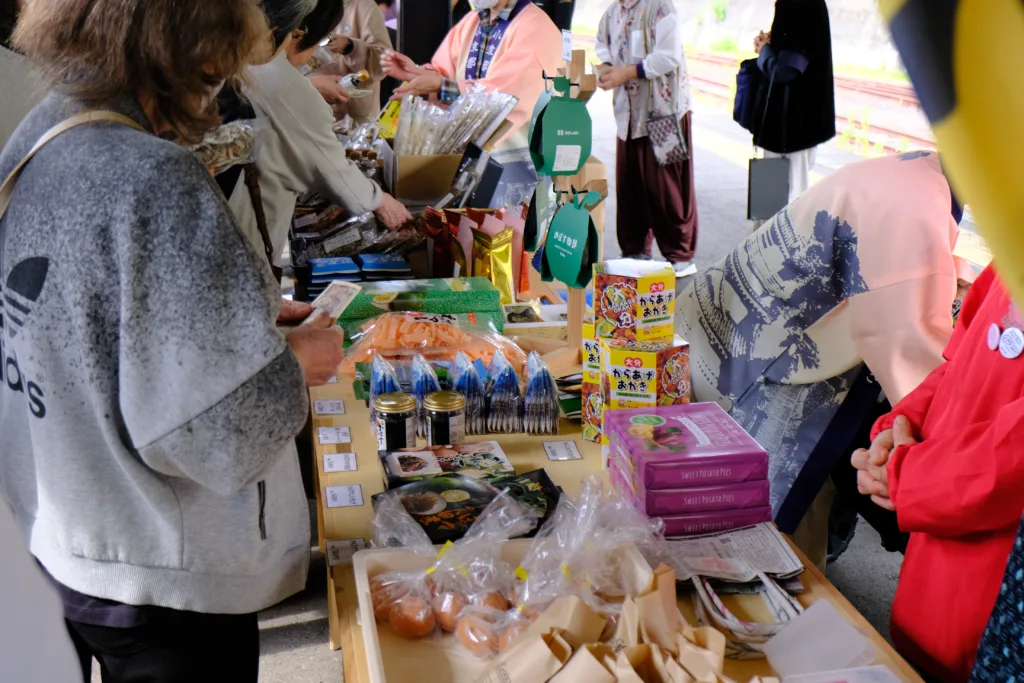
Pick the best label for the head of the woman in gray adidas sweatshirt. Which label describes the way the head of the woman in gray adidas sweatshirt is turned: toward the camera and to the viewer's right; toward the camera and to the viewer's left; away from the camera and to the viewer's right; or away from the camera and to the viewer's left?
away from the camera and to the viewer's right

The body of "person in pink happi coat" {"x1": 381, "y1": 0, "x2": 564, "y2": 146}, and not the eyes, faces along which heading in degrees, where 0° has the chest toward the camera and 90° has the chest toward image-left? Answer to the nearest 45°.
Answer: approximately 45°

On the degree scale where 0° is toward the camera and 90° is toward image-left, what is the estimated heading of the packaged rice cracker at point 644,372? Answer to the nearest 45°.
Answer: approximately 0°

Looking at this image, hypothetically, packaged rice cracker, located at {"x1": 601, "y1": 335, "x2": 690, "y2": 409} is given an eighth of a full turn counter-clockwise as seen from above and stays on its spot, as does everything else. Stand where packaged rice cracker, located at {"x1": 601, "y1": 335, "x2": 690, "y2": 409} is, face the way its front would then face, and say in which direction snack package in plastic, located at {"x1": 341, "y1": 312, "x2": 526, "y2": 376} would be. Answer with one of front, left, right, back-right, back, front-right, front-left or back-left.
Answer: back
